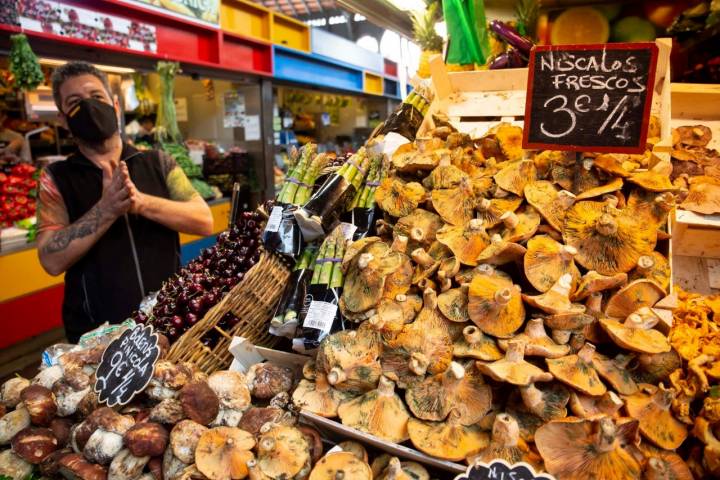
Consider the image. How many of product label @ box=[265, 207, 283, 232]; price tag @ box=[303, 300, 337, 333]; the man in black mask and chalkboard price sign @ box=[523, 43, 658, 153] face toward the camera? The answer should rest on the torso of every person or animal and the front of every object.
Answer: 4

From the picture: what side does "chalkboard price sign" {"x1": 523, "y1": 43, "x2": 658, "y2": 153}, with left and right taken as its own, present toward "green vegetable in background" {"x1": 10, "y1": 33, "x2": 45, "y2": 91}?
right

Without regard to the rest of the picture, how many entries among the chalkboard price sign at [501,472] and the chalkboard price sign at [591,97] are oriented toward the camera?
2

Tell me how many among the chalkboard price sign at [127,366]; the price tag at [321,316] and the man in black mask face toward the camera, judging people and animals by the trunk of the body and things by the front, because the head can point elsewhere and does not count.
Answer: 3

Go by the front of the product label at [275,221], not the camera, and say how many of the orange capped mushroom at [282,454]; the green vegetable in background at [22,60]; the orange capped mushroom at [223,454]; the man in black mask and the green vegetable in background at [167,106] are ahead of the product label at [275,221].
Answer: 2

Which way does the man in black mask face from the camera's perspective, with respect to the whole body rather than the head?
toward the camera

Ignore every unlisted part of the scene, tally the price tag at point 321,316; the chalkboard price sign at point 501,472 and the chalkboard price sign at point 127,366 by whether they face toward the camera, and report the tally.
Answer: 3

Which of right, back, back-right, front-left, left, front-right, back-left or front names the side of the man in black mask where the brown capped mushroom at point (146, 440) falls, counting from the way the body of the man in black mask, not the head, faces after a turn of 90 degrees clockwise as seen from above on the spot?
left

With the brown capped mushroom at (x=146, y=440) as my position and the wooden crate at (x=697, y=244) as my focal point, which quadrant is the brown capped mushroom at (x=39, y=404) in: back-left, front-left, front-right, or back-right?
back-left

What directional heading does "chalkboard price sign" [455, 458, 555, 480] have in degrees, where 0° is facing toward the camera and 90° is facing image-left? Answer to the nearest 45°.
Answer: approximately 0°

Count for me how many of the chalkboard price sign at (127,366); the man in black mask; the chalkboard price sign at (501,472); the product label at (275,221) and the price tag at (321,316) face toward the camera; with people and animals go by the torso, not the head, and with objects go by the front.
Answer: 5

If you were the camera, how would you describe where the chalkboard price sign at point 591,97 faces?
facing the viewer

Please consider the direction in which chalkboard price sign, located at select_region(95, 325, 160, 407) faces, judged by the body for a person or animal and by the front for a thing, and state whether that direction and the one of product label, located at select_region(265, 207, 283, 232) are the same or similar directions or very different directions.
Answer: same or similar directions

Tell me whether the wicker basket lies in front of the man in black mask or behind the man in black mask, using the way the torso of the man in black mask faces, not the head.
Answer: in front

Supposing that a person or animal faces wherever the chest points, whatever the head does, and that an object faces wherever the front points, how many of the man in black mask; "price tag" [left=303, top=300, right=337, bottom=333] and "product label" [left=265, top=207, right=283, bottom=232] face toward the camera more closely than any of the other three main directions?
3

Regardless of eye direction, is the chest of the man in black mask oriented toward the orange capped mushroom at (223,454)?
yes
